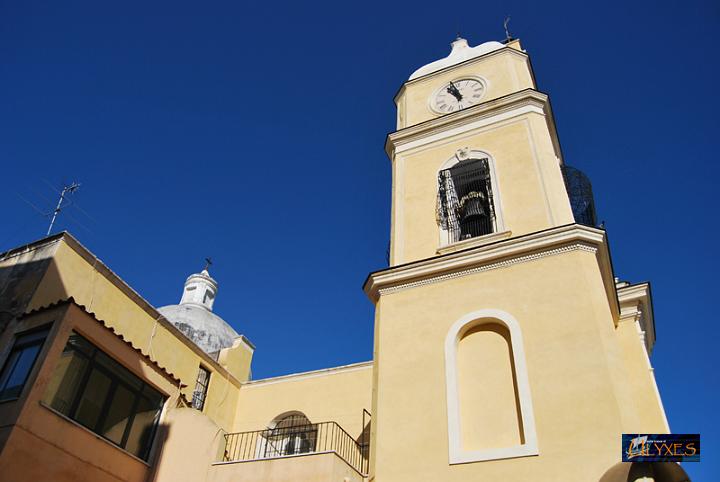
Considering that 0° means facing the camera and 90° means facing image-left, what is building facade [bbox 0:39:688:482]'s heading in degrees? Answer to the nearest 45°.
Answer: approximately 0°
